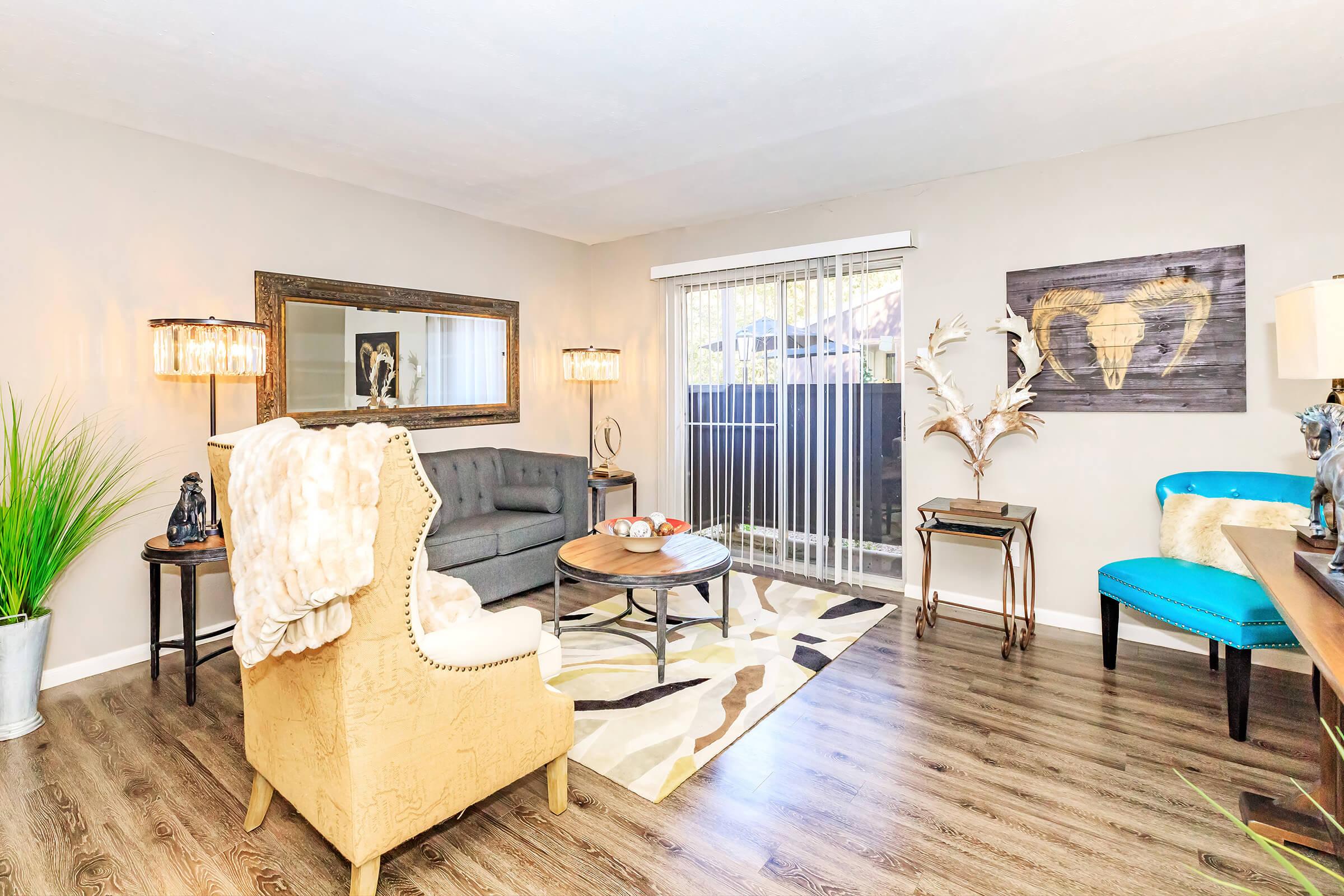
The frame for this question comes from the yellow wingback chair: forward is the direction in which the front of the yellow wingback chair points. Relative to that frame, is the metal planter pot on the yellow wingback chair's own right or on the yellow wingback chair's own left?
on the yellow wingback chair's own left

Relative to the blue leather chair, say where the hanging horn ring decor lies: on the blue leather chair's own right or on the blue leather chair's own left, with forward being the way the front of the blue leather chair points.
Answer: on the blue leather chair's own right

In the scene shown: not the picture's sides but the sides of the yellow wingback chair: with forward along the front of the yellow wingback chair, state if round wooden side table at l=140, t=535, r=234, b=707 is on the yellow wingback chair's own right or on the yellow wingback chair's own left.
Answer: on the yellow wingback chair's own left

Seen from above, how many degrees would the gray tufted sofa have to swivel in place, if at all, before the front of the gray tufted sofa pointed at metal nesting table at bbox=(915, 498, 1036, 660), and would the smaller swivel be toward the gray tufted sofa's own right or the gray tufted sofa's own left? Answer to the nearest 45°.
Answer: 0° — it already faces it

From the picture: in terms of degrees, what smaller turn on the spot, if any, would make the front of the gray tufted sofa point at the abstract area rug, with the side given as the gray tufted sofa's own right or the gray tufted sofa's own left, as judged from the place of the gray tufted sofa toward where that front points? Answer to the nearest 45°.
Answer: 0° — it already faces it

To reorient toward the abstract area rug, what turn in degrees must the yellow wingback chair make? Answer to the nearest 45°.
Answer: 0° — it already faces it

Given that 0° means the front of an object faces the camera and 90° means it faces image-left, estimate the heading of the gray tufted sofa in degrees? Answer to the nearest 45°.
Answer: approximately 315°

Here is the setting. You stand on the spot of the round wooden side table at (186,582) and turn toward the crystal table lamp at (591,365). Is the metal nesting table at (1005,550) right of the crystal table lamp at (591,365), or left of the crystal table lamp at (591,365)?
right

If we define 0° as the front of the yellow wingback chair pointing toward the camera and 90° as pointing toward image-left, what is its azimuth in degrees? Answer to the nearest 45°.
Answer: approximately 225°
